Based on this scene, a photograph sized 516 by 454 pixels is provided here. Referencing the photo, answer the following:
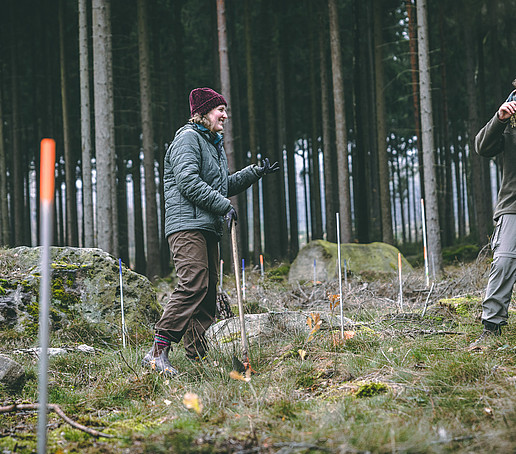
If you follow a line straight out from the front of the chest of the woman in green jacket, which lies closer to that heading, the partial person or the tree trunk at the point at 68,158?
the partial person

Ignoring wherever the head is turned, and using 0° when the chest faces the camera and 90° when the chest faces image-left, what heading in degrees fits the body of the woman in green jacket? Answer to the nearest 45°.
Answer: approximately 270°

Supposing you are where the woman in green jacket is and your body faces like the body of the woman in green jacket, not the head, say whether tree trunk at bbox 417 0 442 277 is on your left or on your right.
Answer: on your left

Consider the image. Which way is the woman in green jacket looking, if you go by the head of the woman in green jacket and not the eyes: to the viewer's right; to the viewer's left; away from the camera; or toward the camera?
to the viewer's right

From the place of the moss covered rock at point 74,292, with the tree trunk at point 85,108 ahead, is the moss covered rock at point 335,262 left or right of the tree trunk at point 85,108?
right

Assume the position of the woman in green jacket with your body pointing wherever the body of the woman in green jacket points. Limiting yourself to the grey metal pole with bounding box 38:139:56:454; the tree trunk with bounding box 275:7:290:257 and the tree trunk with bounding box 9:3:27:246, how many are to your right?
1

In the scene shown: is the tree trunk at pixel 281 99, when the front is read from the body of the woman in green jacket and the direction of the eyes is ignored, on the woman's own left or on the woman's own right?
on the woman's own left

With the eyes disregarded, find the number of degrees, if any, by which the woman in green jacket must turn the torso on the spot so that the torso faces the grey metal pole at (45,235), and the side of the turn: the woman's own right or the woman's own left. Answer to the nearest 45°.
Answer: approximately 90° to the woman's own right
